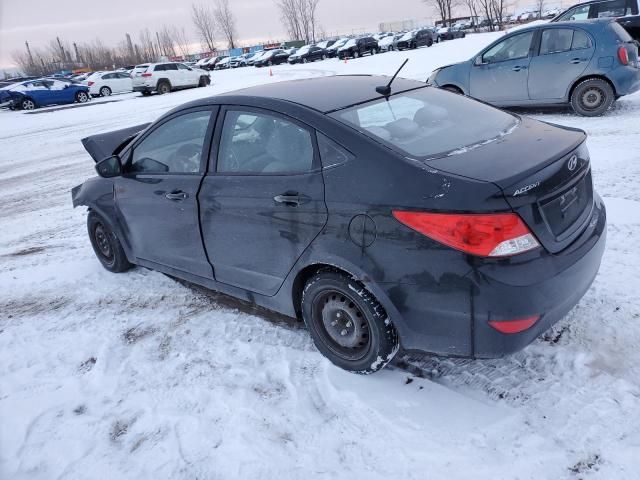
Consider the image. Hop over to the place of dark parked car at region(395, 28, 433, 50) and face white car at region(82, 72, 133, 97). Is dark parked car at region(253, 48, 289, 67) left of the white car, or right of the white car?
right

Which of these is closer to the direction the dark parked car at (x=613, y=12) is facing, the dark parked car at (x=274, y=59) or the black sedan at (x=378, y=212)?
the dark parked car

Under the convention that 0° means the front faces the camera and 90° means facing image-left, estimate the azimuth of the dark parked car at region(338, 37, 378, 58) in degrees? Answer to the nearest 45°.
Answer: approximately 45°

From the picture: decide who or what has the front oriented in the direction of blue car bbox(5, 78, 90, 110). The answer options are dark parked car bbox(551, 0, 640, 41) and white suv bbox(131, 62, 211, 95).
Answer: the dark parked car

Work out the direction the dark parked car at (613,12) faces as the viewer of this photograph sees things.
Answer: facing to the left of the viewer

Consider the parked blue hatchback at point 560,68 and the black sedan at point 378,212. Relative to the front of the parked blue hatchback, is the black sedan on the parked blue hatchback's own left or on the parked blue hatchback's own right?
on the parked blue hatchback's own left

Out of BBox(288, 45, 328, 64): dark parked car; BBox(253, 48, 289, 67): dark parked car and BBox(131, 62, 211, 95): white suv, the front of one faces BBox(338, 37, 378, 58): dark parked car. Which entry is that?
the white suv

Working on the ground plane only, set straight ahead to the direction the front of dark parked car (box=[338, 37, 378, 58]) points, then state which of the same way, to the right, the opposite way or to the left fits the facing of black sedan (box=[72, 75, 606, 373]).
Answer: to the right

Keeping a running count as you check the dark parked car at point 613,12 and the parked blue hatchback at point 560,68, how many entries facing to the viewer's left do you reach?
2

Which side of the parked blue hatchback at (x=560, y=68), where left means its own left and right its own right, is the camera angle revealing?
left

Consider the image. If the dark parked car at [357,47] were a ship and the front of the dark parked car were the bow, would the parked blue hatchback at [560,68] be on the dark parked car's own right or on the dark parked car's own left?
on the dark parked car's own left
